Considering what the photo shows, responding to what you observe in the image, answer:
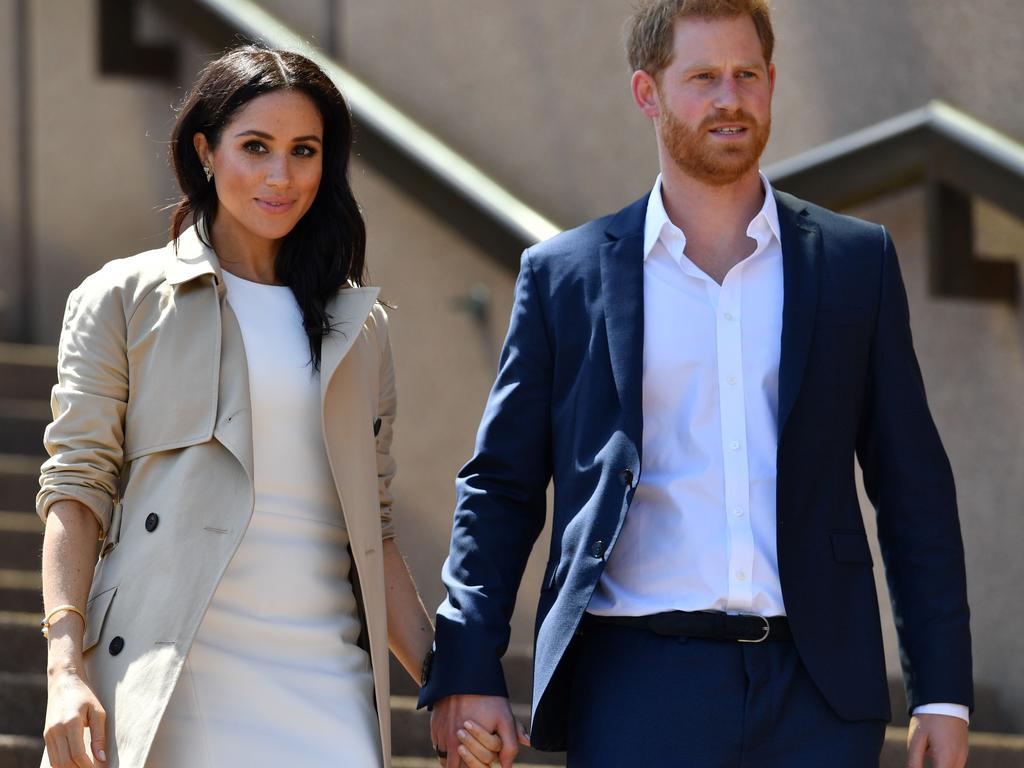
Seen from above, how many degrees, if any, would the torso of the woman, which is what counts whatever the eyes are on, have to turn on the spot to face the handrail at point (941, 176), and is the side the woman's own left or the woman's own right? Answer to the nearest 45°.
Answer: approximately 90° to the woman's own left

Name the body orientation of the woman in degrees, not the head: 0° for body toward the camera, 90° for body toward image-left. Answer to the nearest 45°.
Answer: approximately 315°

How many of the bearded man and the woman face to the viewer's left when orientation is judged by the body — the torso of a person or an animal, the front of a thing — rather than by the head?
0

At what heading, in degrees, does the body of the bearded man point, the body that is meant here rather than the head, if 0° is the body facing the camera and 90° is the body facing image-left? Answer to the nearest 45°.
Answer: approximately 0°

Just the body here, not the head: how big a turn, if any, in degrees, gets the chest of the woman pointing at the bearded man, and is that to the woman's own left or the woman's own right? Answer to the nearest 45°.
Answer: approximately 45° to the woman's own left

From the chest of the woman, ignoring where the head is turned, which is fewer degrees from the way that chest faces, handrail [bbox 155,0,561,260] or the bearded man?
the bearded man

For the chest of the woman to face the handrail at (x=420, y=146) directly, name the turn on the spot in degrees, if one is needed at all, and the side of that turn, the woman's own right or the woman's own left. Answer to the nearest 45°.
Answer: approximately 135° to the woman's own left

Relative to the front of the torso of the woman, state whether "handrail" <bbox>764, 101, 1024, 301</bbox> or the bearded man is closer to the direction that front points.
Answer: the bearded man

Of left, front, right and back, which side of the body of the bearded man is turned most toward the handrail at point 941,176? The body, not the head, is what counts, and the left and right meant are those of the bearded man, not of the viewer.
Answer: back
